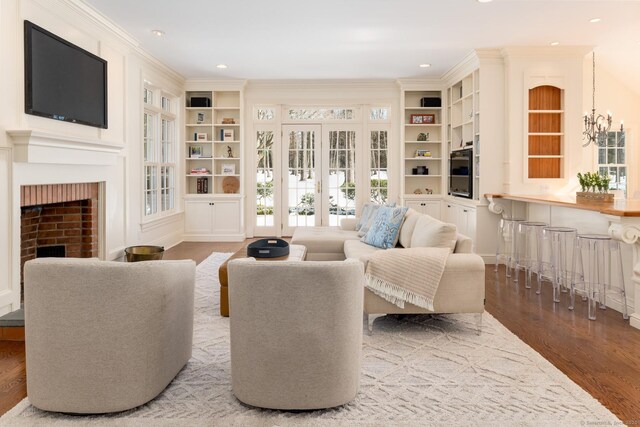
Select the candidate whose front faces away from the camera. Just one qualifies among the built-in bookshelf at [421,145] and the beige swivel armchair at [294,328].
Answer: the beige swivel armchair

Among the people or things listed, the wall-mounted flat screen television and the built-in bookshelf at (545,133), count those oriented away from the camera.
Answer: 0

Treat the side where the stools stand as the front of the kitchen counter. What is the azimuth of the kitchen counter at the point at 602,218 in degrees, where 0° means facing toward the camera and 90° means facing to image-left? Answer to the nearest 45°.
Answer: approximately 45°

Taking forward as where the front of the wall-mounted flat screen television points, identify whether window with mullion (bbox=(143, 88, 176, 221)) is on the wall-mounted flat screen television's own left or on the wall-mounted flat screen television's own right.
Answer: on the wall-mounted flat screen television's own left

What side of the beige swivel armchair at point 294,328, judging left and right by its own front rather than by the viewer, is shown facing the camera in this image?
back

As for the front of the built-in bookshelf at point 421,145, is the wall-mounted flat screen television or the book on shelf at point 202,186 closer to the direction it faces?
the wall-mounted flat screen television
